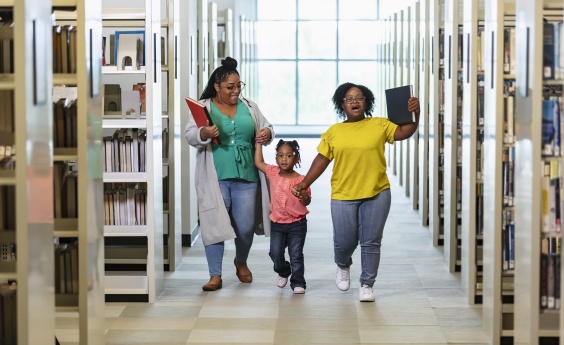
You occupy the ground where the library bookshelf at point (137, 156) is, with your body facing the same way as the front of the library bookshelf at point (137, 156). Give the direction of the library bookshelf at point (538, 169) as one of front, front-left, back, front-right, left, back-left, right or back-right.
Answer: front-left

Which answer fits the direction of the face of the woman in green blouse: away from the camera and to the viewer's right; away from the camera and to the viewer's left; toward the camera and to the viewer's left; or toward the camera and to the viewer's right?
toward the camera and to the viewer's right

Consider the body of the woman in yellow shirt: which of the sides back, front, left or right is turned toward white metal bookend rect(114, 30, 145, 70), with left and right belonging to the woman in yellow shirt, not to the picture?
right

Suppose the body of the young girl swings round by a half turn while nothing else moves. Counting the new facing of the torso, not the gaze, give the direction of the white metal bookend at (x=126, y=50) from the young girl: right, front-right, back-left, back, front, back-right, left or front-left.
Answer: left
